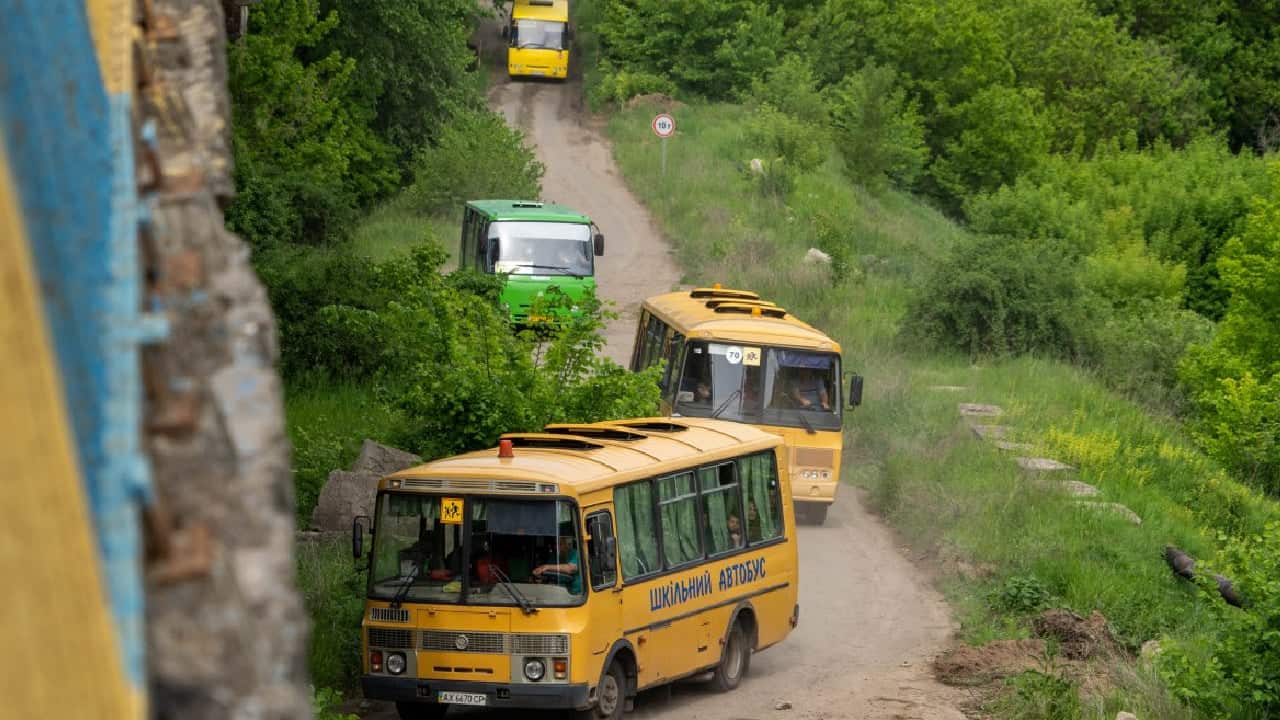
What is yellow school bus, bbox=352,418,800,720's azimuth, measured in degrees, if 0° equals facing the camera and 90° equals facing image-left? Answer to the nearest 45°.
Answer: approximately 45°

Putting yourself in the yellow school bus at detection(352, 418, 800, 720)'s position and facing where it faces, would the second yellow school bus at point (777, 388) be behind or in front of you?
behind

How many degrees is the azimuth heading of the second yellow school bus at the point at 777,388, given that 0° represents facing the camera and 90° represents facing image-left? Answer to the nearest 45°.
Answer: approximately 0°

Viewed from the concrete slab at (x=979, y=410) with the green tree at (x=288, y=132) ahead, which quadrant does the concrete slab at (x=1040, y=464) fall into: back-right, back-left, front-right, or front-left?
back-left

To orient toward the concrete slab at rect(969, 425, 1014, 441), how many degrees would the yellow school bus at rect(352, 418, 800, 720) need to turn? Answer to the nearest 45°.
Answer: approximately 180°

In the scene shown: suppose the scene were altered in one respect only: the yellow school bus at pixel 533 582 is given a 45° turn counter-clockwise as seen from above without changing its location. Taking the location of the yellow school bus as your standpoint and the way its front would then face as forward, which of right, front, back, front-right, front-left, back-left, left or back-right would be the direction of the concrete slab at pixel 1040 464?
back-left

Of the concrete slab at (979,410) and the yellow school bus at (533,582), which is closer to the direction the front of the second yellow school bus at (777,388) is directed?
the yellow school bus

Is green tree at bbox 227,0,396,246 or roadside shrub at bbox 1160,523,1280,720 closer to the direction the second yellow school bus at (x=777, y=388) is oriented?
the roadside shrub

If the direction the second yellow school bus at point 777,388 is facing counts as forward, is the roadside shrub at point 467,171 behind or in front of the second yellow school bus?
behind

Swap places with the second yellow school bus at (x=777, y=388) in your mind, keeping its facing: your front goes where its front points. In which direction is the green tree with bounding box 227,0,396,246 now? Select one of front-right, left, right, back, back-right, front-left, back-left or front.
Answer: back-right

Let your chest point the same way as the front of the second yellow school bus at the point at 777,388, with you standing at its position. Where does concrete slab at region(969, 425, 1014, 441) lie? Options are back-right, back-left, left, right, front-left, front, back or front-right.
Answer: back-left

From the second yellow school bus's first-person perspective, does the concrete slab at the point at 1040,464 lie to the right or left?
on its left

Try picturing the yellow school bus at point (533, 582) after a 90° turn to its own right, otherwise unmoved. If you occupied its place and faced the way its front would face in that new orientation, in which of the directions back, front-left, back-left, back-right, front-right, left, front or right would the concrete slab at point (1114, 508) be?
right

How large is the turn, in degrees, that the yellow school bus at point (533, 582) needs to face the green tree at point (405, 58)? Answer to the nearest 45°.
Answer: approximately 135° to its right
